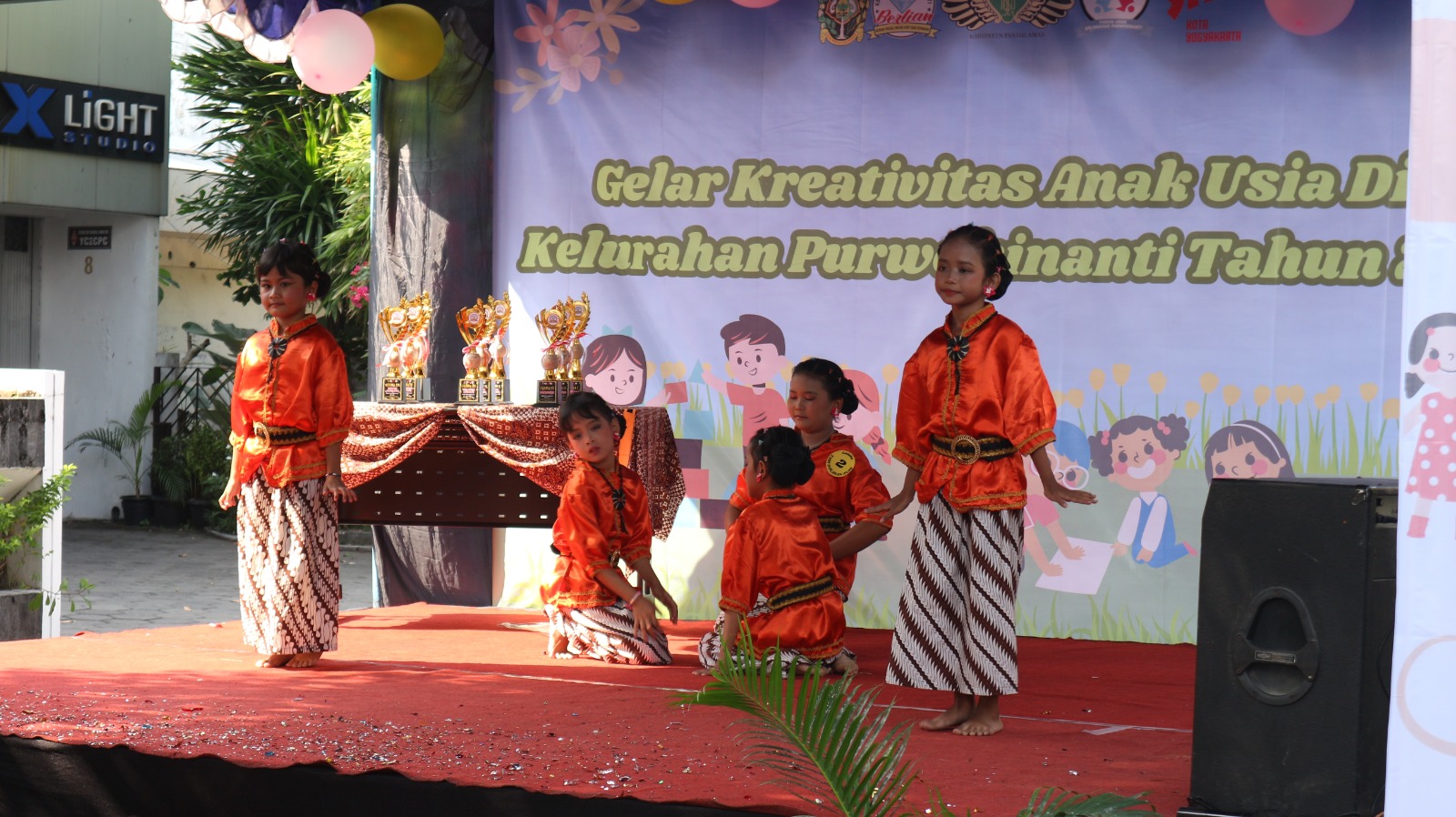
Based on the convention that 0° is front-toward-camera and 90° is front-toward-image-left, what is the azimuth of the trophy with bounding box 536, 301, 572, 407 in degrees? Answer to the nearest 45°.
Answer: approximately 0°

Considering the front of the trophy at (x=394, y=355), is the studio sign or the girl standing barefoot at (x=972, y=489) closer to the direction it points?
the girl standing barefoot

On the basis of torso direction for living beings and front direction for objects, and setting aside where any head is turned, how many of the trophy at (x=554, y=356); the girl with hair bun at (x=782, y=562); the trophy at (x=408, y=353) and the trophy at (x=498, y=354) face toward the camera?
3

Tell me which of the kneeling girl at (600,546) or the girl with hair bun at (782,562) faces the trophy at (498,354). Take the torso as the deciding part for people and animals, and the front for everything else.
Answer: the girl with hair bun

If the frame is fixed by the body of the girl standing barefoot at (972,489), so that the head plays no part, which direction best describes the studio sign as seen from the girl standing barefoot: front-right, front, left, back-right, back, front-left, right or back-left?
right

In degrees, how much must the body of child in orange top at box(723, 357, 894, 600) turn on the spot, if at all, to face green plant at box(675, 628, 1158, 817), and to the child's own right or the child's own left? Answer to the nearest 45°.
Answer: approximately 45° to the child's own left

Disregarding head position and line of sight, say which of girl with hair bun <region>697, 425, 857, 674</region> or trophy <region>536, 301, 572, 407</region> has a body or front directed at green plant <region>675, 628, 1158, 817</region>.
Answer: the trophy

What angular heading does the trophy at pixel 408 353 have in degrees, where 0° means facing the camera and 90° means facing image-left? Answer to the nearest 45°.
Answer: approximately 0°

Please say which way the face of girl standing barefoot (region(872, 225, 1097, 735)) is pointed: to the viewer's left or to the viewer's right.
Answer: to the viewer's left

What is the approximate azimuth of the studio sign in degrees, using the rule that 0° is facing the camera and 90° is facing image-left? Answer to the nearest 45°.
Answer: approximately 315°

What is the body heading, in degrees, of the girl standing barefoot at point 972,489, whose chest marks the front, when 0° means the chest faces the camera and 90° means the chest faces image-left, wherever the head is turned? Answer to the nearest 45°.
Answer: approximately 45°

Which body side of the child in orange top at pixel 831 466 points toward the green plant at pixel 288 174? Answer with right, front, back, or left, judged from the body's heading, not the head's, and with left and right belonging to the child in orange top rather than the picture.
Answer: right

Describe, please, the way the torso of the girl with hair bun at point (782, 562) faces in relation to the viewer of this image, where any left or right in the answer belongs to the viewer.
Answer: facing away from the viewer and to the left of the viewer
